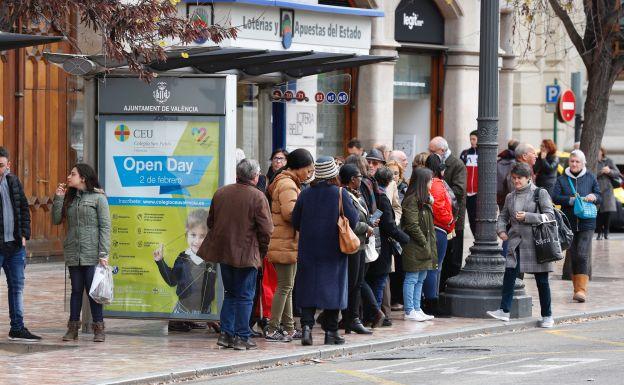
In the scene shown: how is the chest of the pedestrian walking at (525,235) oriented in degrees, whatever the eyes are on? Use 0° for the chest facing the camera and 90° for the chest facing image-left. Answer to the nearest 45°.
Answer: approximately 45°

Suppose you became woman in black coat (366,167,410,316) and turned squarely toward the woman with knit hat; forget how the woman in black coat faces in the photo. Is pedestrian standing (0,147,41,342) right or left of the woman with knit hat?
right

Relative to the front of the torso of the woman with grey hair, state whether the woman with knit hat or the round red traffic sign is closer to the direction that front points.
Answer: the woman with knit hat

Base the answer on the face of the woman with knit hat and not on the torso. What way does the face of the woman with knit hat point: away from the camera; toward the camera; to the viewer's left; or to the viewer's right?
away from the camera

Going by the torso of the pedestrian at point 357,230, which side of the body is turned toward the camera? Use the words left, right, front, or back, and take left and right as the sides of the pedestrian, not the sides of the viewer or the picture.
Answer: right

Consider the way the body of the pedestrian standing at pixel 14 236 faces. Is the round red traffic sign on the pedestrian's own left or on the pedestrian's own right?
on the pedestrian's own left
